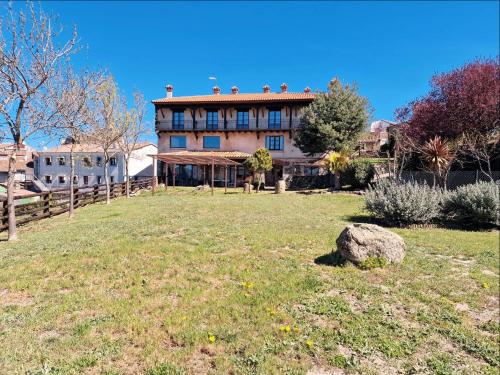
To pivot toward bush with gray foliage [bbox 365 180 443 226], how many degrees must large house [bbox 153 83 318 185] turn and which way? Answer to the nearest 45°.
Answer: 0° — it already faces it

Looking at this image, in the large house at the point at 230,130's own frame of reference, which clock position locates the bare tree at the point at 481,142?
The bare tree is roughly at 11 o'clock from the large house.

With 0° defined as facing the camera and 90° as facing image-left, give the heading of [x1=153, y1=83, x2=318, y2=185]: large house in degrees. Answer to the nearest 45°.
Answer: approximately 0°

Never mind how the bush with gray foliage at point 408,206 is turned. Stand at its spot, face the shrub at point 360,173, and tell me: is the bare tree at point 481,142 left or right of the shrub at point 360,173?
right

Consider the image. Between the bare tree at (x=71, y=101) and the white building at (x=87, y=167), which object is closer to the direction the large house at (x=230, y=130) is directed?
the bare tree

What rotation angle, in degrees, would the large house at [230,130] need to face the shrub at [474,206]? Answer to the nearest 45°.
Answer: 0° — it already faces it
